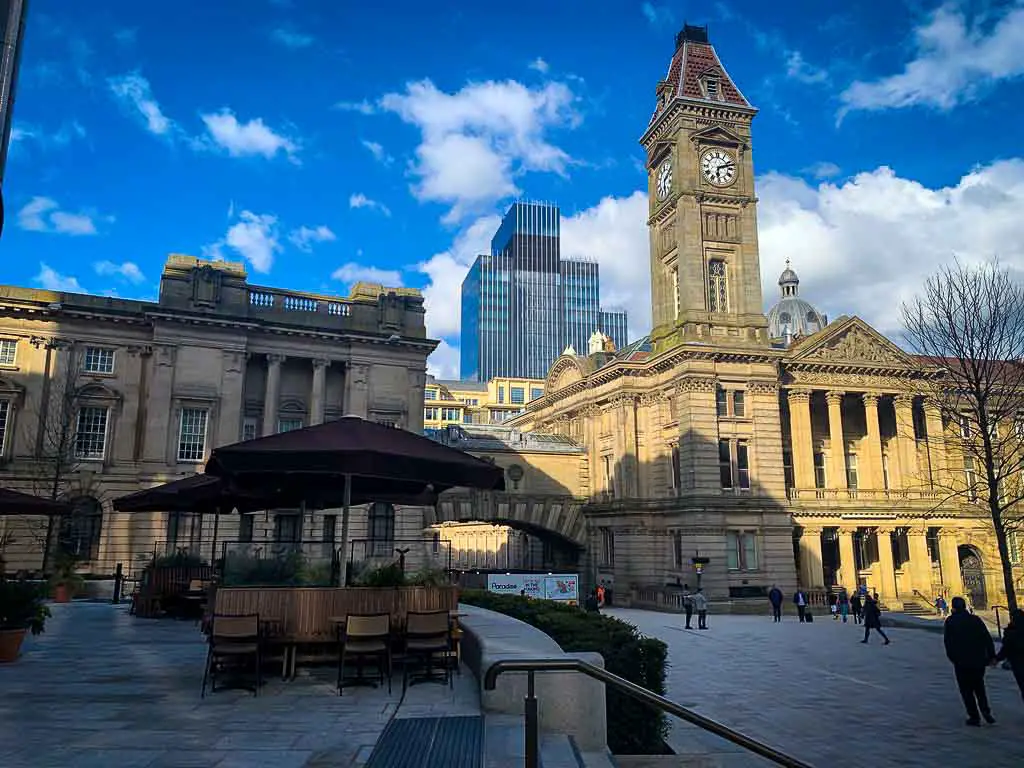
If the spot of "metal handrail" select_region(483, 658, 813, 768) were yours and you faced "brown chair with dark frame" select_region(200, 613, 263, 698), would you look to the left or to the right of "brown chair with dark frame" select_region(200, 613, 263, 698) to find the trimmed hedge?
right

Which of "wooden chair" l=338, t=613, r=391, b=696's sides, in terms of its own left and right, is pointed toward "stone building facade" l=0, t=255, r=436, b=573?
front

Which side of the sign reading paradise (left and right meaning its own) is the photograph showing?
front

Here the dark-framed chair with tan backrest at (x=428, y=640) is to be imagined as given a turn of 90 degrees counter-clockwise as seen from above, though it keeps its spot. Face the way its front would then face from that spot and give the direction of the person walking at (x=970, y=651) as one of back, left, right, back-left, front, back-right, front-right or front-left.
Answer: back

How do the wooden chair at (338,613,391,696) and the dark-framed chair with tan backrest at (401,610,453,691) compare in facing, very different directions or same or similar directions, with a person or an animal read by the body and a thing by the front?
same or similar directions

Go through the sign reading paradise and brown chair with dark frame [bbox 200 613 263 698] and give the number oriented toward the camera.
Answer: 1

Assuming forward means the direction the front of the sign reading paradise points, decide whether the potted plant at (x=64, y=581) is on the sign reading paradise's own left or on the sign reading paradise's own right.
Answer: on the sign reading paradise's own right

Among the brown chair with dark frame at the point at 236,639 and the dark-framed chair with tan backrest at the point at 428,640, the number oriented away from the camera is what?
2

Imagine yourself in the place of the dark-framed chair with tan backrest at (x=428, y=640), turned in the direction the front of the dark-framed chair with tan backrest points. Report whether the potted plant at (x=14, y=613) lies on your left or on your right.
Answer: on your left

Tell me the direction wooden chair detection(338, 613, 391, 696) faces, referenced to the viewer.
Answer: facing away from the viewer

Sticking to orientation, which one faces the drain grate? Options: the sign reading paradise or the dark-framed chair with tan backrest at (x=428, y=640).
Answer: the sign reading paradise

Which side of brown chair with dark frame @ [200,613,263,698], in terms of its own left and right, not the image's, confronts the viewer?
back

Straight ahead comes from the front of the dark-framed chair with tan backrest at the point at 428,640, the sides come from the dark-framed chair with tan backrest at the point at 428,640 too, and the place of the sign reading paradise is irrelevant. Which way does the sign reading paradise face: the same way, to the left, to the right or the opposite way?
the opposite way

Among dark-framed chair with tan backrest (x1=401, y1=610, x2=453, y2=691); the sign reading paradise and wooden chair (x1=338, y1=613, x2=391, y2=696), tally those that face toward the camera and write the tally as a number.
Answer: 1

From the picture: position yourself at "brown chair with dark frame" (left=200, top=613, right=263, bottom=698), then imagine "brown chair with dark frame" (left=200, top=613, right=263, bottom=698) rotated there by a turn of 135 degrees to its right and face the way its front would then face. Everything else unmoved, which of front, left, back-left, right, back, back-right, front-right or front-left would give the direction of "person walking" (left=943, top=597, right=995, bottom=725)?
front-left

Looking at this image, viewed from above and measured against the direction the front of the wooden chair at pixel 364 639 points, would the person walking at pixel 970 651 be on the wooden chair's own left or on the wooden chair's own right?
on the wooden chair's own right

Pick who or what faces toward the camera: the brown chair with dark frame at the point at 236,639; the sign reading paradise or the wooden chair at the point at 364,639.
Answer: the sign reading paradise

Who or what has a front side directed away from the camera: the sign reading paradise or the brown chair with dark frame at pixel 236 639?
the brown chair with dark frame

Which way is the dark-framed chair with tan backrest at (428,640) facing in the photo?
away from the camera
